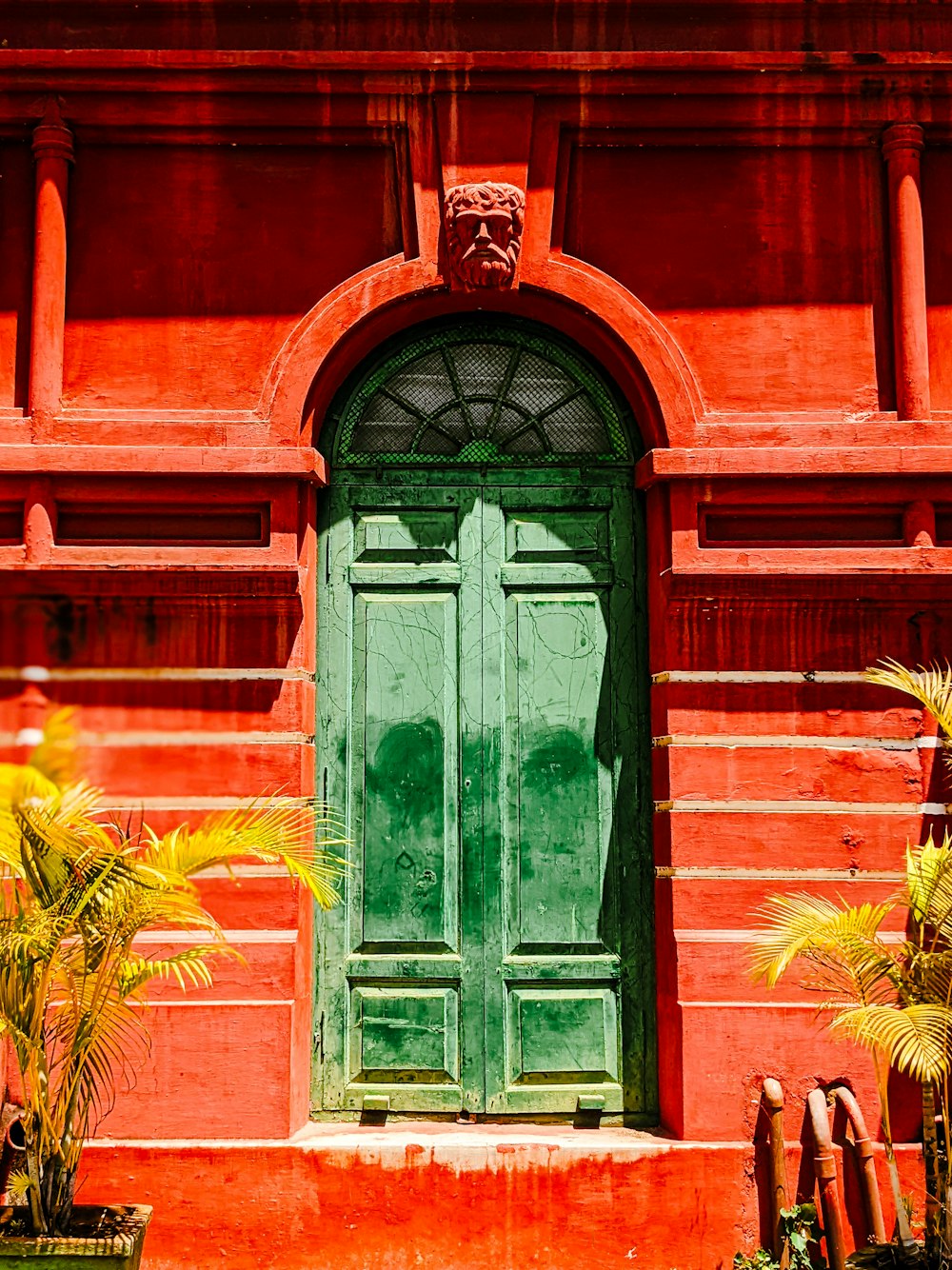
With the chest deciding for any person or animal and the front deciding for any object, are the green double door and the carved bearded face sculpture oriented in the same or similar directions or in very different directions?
same or similar directions

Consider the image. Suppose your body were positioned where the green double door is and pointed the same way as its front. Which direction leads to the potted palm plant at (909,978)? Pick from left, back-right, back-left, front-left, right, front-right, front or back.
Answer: front-left

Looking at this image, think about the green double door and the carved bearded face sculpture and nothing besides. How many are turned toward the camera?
2

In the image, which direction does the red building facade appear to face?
toward the camera

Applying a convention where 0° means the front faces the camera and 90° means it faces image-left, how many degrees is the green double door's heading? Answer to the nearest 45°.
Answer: approximately 0°

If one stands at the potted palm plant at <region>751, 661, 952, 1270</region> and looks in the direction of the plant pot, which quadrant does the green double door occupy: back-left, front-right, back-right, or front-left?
front-right

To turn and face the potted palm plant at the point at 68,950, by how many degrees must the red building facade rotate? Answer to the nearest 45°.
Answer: approximately 45° to its right
